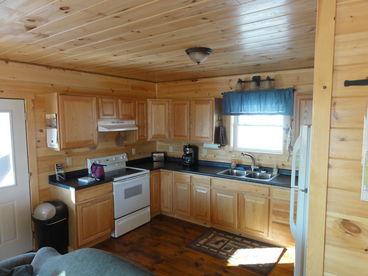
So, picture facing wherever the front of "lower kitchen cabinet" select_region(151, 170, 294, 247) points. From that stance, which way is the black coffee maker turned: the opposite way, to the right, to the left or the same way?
the same way

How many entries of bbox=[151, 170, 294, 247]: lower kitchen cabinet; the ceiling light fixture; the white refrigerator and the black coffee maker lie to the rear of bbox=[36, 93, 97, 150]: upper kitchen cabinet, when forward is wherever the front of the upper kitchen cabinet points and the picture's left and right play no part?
0

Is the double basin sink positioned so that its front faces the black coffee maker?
no

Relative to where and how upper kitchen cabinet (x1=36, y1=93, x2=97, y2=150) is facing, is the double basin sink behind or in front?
in front

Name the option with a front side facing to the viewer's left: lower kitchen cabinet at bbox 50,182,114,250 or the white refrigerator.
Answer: the white refrigerator

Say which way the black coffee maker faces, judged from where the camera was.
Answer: facing the viewer and to the left of the viewer

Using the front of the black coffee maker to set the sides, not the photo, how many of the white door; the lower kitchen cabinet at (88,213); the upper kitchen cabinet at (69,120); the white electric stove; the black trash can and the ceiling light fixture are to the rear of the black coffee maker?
0

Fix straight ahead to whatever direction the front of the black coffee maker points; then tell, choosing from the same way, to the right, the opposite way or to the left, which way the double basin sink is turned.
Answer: the same way

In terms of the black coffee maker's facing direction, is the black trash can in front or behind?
in front

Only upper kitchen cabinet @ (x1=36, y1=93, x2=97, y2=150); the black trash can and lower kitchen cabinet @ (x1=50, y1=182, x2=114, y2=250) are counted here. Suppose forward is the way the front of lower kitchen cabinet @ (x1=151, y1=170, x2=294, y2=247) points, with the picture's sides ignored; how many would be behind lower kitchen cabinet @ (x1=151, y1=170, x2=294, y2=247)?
0

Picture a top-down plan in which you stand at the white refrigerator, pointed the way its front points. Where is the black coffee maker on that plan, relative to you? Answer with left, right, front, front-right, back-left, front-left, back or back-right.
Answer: front-right

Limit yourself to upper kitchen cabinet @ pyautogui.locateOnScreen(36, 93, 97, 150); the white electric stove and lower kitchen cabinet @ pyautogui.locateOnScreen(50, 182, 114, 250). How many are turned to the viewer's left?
0

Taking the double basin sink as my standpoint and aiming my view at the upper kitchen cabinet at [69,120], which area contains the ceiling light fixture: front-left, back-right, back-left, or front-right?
front-left

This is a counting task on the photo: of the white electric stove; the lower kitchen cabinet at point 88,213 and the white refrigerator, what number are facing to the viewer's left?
1

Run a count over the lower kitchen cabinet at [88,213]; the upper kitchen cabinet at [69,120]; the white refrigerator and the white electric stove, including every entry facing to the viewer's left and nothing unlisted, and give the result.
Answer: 1

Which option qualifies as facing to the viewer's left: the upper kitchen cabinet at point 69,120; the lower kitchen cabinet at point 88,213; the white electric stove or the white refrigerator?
the white refrigerator

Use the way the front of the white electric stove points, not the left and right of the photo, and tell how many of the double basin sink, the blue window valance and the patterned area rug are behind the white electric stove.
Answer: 0

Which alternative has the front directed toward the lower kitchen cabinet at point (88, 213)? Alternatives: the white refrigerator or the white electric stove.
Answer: the white refrigerator
